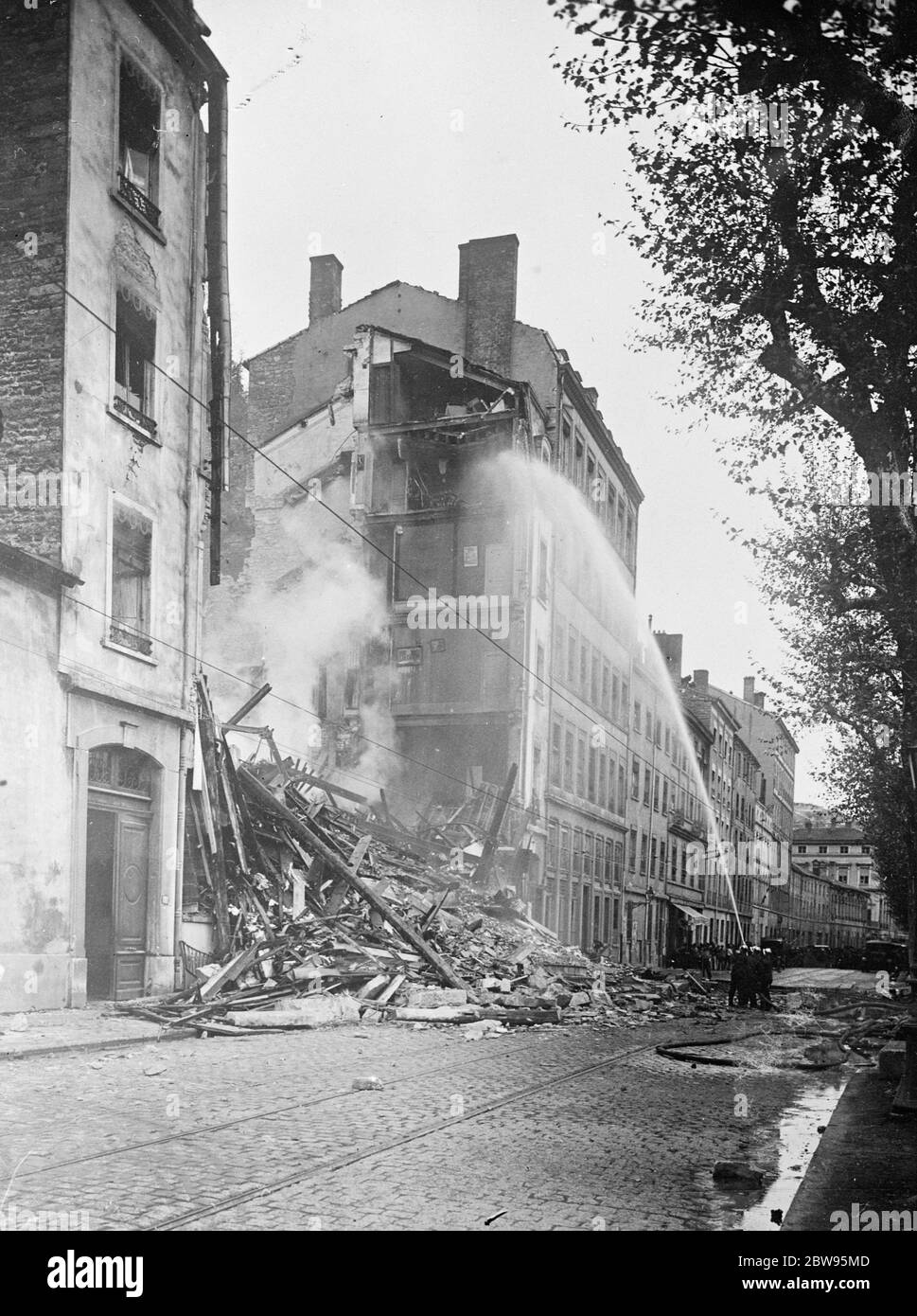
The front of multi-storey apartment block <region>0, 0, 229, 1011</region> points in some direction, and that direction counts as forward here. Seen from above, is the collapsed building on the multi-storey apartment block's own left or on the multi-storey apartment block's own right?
on the multi-storey apartment block's own left

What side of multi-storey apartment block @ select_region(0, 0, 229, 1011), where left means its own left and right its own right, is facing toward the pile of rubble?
left

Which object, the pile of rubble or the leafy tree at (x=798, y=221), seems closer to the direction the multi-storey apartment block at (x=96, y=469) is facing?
the leafy tree

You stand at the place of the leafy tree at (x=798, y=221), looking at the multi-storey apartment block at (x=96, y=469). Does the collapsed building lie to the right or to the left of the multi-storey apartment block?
right

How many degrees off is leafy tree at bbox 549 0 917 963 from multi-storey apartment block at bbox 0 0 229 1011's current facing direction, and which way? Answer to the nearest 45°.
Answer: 0° — it already faces it

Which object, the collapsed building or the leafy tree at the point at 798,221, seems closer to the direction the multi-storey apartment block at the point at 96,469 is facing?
the leafy tree

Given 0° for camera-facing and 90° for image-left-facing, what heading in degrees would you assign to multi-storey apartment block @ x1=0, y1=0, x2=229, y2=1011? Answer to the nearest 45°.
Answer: approximately 315°
